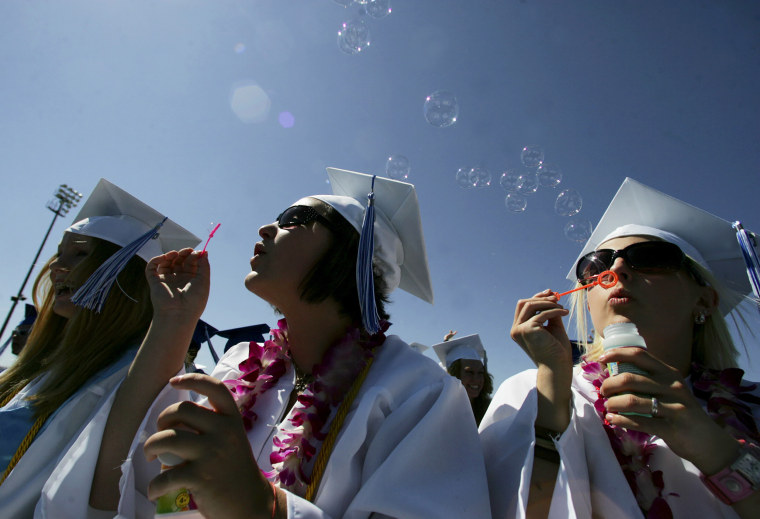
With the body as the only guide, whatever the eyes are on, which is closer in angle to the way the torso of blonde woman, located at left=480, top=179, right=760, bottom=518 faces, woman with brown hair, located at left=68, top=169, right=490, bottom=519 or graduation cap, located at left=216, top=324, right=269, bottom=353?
the woman with brown hair

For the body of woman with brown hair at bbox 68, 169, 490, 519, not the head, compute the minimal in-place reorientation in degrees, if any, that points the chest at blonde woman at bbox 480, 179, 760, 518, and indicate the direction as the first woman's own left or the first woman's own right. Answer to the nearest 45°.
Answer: approximately 135° to the first woman's own left

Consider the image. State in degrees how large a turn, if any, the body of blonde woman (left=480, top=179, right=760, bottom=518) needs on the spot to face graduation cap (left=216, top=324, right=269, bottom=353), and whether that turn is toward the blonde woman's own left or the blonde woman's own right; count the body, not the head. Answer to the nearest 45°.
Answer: approximately 90° to the blonde woman's own right

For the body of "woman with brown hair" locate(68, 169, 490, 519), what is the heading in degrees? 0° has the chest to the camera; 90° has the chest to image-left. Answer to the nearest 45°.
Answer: approximately 45°

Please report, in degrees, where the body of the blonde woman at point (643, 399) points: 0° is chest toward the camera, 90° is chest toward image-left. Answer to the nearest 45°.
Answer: approximately 45°
